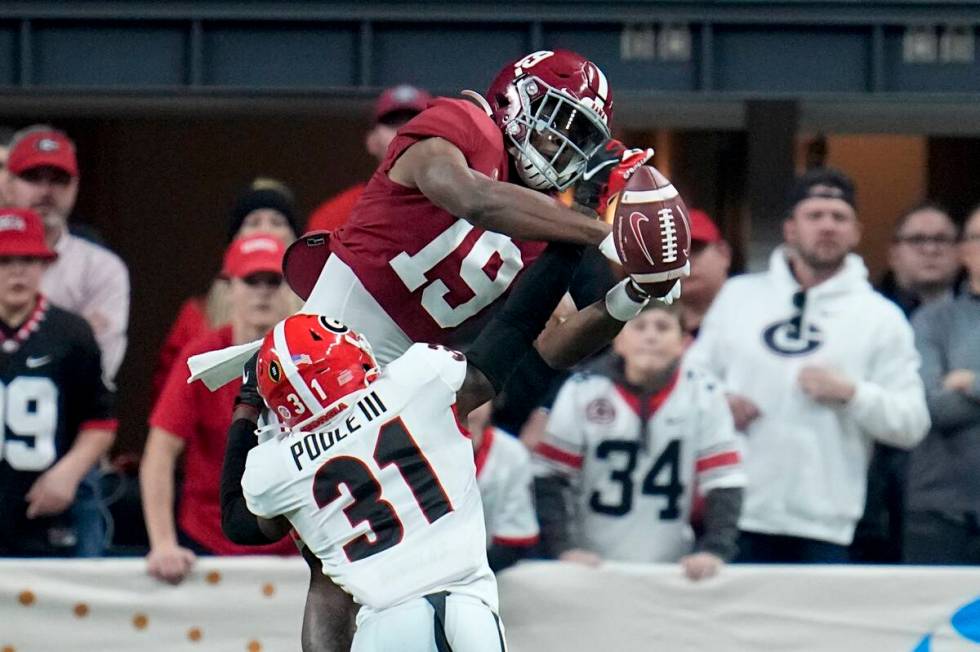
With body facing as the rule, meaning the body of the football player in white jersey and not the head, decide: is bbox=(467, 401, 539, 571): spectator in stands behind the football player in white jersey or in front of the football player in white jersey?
in front

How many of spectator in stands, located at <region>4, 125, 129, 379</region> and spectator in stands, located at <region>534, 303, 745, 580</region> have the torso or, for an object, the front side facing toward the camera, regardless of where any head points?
2

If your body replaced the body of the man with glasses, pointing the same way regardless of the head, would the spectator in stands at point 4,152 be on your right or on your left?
on your right

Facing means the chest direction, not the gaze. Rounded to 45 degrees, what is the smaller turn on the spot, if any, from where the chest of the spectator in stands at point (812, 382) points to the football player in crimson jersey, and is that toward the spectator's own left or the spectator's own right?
approximately 45° to the spectator's own right

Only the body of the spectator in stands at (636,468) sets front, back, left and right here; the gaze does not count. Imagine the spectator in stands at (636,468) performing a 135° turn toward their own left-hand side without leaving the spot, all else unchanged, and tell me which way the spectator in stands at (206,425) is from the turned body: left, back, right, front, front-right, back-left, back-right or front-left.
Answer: back-left

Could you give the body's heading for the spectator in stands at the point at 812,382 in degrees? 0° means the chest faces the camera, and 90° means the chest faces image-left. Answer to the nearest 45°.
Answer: approximately 0°

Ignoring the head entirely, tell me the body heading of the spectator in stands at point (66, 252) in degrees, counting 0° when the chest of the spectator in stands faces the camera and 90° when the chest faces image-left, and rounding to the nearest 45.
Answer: approximately 0°

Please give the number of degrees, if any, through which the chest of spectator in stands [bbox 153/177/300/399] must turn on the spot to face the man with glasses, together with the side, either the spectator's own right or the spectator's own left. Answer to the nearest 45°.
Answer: approximately 90° to the spectator's own left

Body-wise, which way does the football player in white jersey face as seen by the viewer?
away from the camera

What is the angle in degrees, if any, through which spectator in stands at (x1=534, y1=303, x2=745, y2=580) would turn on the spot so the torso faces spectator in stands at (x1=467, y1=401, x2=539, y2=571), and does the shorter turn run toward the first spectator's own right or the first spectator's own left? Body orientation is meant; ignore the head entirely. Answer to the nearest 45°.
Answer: approximately 90° to the first spectator's own right

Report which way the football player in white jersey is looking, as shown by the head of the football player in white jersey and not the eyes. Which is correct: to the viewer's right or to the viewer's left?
to the viewer's right
